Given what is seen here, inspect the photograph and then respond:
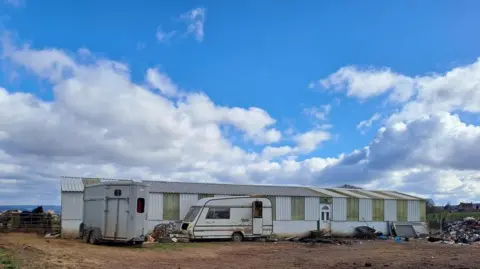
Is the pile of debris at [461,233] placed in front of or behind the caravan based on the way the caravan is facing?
behind

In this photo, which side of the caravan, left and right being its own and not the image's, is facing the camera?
left
